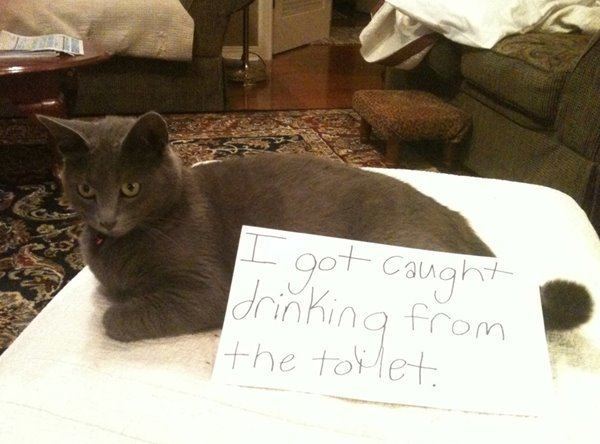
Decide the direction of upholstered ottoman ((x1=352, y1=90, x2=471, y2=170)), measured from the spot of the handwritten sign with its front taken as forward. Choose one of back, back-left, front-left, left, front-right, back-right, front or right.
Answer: back

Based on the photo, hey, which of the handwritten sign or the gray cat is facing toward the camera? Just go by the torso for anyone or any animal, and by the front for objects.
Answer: the handwritten sign

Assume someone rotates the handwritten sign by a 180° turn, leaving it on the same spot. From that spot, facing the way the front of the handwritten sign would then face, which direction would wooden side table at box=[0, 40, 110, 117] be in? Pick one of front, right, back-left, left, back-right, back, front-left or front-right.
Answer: front-left

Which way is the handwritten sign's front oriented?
toward the camera

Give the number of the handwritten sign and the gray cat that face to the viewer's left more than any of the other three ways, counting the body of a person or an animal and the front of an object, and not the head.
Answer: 1

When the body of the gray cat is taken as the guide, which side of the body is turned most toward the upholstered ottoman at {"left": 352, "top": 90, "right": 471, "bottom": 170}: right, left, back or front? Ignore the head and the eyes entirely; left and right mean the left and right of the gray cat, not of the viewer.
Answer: right

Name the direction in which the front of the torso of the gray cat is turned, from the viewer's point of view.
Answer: to the viewer's left

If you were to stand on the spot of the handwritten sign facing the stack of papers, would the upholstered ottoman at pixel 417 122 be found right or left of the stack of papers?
right

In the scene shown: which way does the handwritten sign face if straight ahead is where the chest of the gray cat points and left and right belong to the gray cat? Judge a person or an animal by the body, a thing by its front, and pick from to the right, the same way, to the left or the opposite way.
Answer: to the left

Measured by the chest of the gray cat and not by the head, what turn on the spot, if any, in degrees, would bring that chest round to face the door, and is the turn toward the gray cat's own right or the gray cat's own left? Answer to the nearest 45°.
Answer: approximately 90° to the gray cat's own right

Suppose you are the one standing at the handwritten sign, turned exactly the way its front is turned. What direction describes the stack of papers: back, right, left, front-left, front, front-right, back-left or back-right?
back-right

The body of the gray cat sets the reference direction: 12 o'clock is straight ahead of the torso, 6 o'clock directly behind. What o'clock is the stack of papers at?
The stack of papers is roughly at 2 o'clock from the gray cat.
